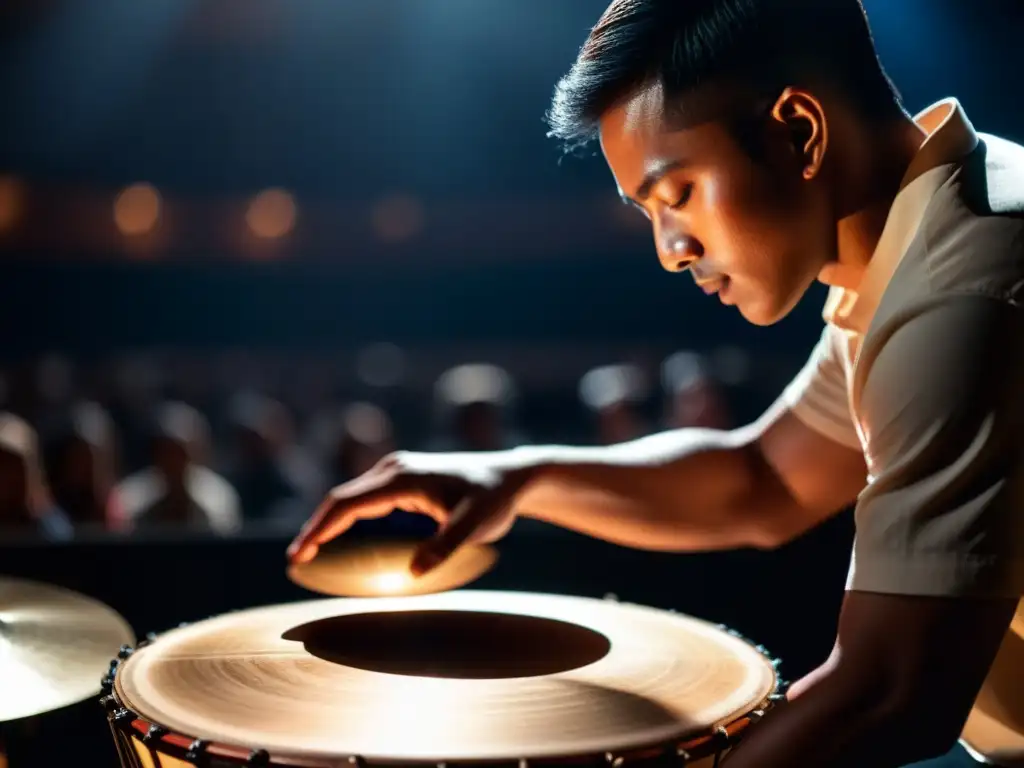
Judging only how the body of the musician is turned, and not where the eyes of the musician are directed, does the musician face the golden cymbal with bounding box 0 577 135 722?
yes

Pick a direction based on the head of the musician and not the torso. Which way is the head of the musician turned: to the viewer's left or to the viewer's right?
to the viewer's left

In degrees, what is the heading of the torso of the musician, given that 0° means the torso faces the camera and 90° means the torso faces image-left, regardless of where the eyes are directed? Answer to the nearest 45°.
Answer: approximately 90°
